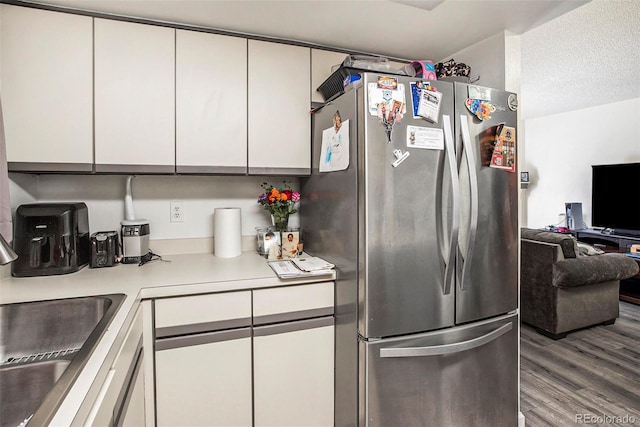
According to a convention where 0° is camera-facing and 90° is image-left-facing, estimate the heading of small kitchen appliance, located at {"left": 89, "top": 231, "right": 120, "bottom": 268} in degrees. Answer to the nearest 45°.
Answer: approximately 0°

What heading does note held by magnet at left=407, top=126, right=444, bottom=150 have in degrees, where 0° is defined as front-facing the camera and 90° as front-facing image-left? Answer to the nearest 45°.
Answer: approximately 0°

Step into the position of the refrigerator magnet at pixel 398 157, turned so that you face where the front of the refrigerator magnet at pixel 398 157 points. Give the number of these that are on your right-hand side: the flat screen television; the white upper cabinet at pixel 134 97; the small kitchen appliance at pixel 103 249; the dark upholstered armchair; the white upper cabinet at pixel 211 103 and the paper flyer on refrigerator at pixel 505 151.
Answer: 3

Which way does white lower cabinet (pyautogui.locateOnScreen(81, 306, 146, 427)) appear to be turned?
to the viewer's right

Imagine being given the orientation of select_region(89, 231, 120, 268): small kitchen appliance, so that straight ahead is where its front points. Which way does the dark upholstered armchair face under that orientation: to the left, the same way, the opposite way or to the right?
to the left

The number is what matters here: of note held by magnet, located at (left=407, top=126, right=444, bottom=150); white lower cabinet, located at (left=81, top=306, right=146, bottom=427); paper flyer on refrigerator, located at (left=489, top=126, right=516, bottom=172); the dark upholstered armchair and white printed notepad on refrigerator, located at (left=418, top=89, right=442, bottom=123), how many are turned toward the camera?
3

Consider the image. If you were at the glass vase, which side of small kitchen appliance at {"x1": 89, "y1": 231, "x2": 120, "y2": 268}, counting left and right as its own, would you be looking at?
left

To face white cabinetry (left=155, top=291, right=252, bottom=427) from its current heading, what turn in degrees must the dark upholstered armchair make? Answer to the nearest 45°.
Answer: approximately 180°
